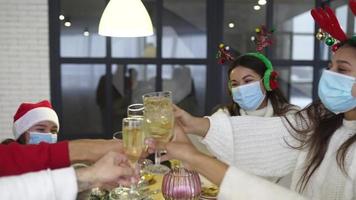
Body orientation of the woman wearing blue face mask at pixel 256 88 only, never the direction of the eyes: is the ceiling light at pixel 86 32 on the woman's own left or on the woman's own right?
on the woman's own right

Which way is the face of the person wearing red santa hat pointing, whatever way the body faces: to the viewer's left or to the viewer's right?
to the viewer's right

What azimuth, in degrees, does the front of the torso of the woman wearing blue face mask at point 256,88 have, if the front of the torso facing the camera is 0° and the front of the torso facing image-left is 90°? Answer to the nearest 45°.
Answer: approximately 45°

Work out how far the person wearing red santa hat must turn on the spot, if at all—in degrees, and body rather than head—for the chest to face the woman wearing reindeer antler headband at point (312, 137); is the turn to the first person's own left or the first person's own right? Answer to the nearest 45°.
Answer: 0° — they already face them

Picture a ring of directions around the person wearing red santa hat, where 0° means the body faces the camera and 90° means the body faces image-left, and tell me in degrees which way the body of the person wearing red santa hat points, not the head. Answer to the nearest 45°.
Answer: approximately 315°

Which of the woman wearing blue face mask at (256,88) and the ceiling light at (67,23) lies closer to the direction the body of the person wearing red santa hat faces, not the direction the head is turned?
the woman wearing blue face mask

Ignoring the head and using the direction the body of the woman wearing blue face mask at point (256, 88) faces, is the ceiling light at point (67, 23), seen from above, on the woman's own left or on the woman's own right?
on the woman's own right

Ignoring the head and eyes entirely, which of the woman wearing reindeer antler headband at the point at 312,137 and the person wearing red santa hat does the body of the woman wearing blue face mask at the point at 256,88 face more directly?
the person wearing red santa hat

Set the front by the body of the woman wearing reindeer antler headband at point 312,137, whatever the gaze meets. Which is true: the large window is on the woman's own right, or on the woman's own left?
on the woman's own right
